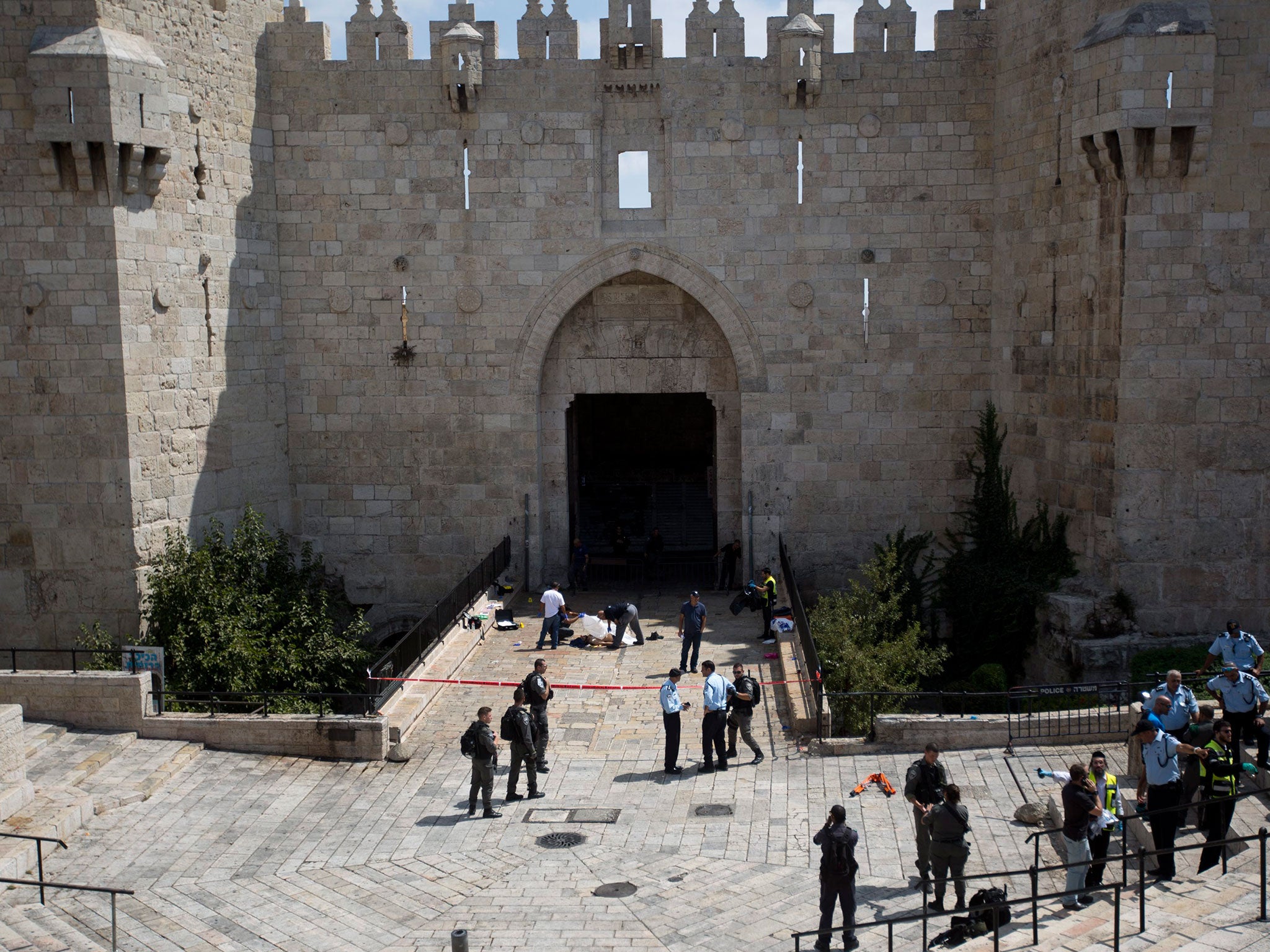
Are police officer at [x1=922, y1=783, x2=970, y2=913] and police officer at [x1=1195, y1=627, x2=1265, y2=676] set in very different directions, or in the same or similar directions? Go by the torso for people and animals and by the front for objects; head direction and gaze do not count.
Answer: very different directions

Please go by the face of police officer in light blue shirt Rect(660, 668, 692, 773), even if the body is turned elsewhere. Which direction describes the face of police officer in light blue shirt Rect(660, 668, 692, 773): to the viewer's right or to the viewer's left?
to the viewer's right

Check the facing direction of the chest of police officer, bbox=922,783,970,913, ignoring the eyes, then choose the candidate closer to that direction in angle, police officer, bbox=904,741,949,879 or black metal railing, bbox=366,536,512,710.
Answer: the police officer

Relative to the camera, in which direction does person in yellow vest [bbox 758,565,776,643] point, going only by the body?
to the viewer's left

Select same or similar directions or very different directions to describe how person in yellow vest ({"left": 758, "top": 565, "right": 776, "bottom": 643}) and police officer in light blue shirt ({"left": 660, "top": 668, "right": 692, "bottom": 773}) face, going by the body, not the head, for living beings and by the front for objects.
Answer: very different directions

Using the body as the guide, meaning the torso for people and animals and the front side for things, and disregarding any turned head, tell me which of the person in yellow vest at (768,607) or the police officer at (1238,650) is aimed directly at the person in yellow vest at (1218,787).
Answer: the police officer

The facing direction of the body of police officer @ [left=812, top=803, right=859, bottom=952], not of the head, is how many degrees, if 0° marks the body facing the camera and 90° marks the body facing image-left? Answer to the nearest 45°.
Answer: approximately 180°

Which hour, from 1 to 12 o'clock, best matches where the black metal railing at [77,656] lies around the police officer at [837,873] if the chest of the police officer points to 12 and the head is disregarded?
The black metal railing is roughly at 10 o'clock from the police officer.

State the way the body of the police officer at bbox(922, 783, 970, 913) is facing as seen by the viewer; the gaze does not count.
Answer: away from the camera

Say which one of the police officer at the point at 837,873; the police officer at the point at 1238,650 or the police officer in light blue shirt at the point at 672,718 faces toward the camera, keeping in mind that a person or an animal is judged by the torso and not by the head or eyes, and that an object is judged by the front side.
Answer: the police officer at the point at 1238,650

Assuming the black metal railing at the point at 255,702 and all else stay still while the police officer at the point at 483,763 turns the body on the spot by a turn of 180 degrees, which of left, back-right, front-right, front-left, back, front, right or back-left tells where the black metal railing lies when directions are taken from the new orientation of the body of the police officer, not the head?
front-right

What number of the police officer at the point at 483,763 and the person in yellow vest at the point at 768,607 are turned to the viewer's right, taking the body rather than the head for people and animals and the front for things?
1

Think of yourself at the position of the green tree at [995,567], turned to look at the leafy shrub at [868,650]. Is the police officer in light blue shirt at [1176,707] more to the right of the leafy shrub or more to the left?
left

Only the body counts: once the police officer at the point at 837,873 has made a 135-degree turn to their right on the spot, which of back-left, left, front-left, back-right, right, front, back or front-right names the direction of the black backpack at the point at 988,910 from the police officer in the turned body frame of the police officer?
front-left

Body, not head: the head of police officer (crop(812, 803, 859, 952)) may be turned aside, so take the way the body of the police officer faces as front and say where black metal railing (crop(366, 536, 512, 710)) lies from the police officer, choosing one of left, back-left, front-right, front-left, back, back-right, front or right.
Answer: front-left

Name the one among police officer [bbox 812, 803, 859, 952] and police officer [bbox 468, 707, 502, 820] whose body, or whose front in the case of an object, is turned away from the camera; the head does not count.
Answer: police officer [bbox 812, 803, 859, 952]
